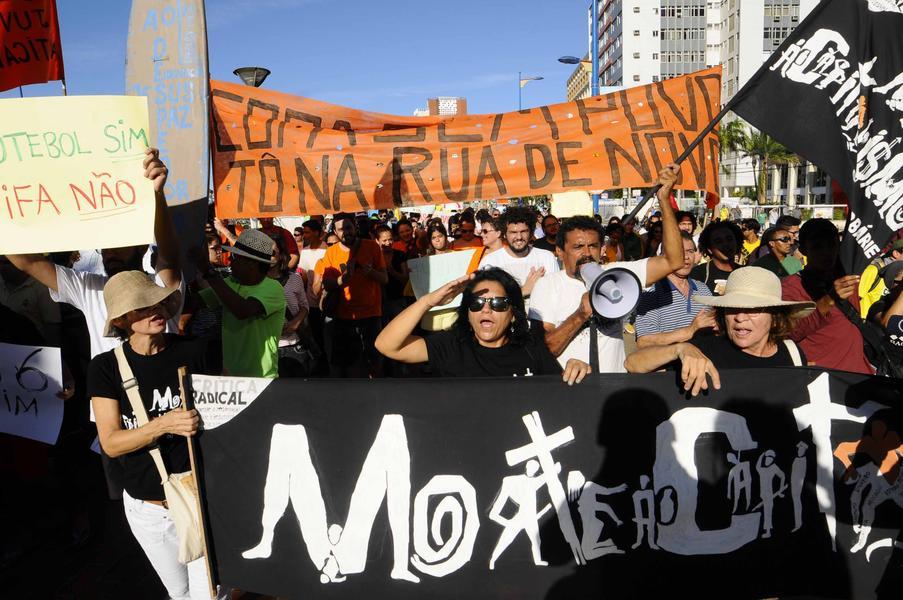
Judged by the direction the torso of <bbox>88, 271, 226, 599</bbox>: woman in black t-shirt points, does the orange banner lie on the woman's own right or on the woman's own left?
on the woman's own left

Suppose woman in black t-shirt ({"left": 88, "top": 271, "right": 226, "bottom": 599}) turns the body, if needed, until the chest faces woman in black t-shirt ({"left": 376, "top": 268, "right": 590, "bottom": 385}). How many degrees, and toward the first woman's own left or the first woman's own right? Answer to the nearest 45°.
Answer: approximately 45° to the first woman's own left

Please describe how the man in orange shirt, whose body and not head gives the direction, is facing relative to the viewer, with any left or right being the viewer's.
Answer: facing the viewer

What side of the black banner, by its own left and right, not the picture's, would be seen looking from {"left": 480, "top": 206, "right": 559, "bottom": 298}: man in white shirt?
back

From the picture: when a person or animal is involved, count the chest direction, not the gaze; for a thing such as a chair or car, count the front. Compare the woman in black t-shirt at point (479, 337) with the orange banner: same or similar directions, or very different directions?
same or similar directions

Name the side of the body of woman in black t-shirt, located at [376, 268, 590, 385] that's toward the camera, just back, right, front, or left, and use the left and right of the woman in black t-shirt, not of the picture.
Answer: front

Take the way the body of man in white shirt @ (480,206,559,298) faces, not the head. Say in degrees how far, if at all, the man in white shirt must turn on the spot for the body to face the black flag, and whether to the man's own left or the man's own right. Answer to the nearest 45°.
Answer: approximately 45° to the man's own left

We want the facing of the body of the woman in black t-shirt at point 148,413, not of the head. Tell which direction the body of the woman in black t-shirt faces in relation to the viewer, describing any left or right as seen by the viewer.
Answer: facing the viewer and to the right of the viewer

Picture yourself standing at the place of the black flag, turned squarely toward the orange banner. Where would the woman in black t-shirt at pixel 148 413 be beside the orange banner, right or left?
left

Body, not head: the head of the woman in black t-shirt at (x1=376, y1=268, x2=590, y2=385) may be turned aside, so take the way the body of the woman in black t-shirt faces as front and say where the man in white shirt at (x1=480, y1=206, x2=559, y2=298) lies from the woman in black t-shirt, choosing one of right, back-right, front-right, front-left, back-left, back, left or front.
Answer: back
